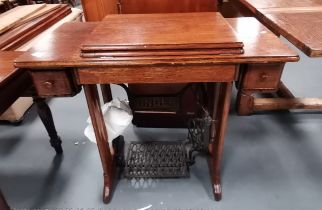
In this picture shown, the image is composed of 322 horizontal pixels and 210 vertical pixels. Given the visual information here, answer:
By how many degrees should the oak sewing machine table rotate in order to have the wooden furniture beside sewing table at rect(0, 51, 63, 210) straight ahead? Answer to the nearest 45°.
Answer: approximately 90° to its right

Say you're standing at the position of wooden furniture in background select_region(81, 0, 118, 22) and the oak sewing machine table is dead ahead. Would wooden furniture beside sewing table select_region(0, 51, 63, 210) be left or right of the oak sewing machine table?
right

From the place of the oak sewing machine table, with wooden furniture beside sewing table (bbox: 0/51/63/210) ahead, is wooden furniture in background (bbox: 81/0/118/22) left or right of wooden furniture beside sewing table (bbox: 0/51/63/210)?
right

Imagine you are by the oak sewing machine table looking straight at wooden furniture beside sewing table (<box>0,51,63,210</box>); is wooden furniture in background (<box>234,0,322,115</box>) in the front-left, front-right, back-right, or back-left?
back-right

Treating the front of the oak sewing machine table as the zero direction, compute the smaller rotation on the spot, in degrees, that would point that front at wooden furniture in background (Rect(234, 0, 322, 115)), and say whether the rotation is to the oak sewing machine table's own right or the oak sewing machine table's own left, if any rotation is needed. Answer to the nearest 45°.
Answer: approximately 135° to the oak sewing machine table's own left

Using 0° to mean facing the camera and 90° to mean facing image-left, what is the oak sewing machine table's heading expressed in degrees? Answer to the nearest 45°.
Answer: approximately 0°

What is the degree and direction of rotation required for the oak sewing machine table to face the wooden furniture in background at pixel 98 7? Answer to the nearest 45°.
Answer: approximately 180°
